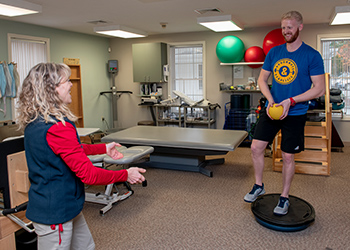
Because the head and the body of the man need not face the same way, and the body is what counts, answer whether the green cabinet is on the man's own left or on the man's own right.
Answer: on the man's own right

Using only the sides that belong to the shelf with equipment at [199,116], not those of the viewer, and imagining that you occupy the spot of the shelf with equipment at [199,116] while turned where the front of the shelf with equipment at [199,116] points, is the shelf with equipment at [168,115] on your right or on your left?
on your right

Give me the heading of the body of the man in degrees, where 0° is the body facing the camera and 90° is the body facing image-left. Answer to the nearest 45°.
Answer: approximately 45°

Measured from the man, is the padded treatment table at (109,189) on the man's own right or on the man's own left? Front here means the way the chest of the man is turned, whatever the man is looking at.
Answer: on the man's own right

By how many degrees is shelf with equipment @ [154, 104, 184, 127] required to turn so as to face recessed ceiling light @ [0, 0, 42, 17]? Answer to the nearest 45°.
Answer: approximately 45° to its right

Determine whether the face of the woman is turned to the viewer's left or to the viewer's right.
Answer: to the viewer's right

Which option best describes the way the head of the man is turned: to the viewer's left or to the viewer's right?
to the viewer's left

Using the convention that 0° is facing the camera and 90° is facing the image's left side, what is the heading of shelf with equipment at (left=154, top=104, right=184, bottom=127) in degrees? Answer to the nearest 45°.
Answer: approximately 0°
